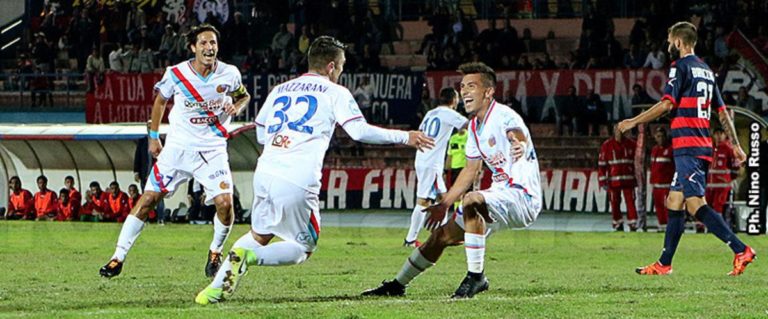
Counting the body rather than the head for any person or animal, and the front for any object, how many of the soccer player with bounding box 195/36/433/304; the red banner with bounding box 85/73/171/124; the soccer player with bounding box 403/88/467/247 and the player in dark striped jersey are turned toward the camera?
1

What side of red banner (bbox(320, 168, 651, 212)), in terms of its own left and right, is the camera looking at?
front

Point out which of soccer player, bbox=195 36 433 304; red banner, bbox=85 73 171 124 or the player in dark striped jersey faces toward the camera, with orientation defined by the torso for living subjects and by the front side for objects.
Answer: the red banner

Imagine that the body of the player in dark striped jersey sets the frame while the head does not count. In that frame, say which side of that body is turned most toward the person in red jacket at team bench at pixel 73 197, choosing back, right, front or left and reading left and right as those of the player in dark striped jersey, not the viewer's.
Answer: front

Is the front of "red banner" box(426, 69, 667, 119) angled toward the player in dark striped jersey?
yes

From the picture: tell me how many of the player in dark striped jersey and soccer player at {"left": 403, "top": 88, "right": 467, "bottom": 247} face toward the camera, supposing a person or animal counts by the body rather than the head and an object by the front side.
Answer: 0

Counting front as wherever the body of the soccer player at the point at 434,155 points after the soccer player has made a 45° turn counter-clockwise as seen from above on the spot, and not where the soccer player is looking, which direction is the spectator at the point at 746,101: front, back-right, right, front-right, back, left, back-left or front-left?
front-right

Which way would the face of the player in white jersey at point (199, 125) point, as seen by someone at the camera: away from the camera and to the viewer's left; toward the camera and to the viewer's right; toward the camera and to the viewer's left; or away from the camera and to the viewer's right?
toward the camera and to the viewer's right

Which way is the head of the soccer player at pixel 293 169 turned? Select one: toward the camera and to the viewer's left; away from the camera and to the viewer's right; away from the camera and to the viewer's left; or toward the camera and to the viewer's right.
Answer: away from the camera and to the viewer's right

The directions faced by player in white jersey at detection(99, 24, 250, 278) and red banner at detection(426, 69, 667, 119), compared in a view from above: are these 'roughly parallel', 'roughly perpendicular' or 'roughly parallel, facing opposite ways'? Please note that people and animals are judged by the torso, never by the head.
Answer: roughly parallel

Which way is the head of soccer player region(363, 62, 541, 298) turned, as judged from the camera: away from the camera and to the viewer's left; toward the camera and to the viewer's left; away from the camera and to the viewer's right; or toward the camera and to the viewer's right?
toward the camera and to the viewer's left

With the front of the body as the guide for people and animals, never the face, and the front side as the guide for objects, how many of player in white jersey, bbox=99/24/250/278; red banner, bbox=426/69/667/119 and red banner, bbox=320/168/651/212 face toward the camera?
3

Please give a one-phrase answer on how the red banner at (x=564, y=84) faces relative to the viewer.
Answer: facing the viewer

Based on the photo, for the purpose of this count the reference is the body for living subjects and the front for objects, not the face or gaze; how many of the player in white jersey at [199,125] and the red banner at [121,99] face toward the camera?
2

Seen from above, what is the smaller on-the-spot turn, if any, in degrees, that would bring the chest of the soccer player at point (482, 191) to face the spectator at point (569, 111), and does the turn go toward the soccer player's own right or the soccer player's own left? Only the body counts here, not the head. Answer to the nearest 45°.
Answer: approximately 135° to the soccer player's own right

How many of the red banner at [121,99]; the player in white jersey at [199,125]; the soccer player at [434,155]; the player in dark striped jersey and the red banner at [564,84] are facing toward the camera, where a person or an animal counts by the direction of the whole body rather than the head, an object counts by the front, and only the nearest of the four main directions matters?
3
